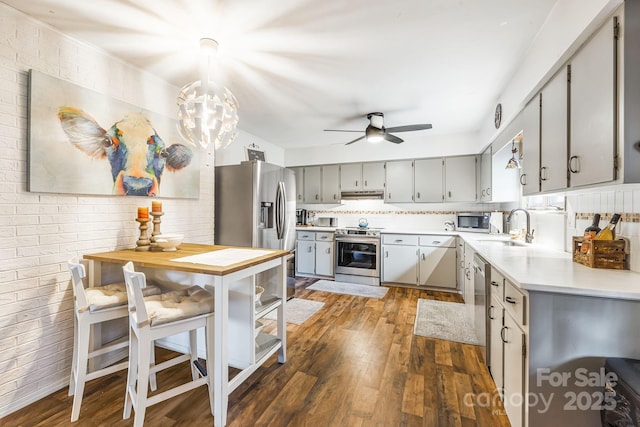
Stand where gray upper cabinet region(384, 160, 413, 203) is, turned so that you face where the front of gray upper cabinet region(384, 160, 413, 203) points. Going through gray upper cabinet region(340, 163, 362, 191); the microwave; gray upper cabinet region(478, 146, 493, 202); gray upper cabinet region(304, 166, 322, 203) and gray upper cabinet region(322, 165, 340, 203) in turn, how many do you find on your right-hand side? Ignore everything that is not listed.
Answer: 3

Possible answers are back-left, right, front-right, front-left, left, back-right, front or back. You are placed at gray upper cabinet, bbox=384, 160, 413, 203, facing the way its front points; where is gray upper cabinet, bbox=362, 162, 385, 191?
right

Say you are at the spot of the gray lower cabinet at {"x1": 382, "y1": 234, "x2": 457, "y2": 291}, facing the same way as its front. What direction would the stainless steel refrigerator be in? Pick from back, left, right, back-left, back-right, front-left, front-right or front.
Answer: front-right

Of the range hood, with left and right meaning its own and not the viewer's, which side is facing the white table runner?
front

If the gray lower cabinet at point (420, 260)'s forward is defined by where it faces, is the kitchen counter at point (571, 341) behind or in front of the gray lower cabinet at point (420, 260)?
in front

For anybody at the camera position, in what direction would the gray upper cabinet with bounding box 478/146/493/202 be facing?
facing to the left of the viewer

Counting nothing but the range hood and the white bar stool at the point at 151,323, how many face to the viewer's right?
1

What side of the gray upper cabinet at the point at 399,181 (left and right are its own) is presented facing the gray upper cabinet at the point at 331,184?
right

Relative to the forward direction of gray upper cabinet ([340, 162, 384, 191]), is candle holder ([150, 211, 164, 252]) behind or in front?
in front

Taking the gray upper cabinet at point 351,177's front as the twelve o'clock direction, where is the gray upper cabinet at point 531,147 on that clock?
the gray upper cabinet at point 531,147 is roughly at 11 o'clock from the gray upper cabinet at point 351,177.

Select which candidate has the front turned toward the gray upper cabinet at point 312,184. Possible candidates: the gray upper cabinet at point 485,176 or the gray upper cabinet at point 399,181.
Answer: the gray upper cabinet at point 485,176

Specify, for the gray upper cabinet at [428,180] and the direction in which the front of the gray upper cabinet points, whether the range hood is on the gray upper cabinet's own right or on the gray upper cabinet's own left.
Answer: on the gray upper cabinet's own right
